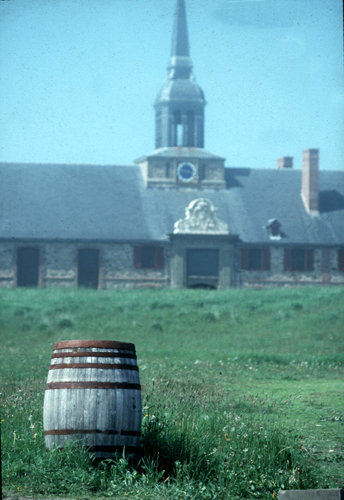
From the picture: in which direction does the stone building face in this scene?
toward the camera

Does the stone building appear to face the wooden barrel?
yes
